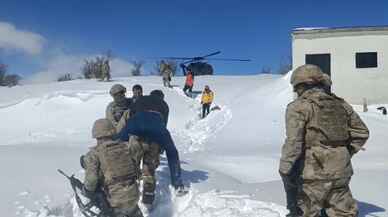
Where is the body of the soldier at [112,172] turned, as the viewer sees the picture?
away from the camera

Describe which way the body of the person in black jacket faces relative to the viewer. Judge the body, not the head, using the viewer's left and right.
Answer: facing away from the viewer

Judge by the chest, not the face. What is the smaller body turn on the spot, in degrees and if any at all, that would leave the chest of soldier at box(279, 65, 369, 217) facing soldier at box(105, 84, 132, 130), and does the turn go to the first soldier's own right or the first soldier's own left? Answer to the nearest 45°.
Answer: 0° — they already face them

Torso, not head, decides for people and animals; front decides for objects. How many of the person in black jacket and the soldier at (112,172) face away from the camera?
2

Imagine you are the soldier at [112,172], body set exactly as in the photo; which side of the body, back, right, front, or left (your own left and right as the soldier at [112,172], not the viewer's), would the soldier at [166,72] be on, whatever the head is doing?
front

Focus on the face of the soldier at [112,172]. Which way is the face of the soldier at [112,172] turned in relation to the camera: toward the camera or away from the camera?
away from the camera

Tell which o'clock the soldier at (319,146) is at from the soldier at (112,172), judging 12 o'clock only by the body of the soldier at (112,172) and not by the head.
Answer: the soldier at (319,146) is roughly at 4 o'clock from the soldier at (112,172).

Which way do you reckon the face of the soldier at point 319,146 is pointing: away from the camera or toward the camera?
away from the camera

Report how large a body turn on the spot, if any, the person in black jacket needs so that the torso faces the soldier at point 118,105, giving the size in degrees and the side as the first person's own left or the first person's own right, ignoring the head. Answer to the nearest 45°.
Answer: approximately 45° to the first person's own left

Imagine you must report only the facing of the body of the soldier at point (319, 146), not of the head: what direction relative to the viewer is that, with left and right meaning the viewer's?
facing away from the viewer and to the left of the viewer

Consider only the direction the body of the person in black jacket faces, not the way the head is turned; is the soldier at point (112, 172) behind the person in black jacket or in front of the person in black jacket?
behind
